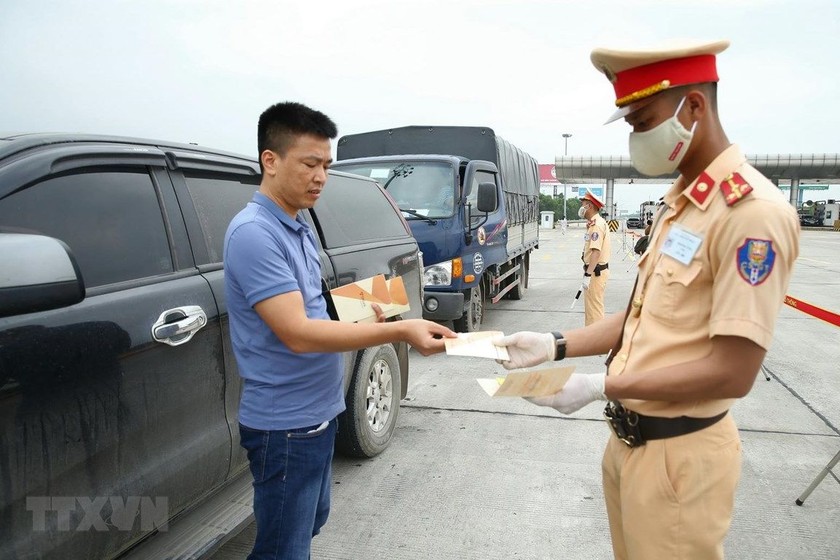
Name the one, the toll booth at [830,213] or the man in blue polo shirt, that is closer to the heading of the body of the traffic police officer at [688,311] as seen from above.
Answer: the man in blue polo shirt

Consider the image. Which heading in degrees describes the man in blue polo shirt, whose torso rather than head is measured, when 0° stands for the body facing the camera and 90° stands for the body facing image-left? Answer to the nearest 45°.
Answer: approximately 270°

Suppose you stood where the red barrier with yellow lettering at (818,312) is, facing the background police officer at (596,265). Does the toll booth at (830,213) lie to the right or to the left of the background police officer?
right

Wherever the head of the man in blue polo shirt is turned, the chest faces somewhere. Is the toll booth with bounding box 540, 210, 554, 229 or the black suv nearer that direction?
the toll booth

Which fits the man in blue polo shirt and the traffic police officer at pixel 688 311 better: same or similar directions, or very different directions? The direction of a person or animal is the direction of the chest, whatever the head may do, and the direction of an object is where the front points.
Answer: very different directions

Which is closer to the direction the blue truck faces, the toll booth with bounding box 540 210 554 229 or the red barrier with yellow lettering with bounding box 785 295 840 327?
the red barrier with yellow lettering

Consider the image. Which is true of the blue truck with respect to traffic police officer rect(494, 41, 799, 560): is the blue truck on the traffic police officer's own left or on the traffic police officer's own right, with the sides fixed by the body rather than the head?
on the traffic police officer's own right
